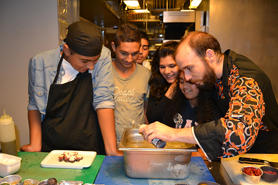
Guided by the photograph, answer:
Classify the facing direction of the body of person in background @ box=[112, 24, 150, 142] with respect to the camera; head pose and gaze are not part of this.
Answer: toward the camera

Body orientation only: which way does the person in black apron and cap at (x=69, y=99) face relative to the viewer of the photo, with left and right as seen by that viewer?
facing the viewer

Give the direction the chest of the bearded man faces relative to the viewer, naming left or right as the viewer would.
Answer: facing to the left of the viewer

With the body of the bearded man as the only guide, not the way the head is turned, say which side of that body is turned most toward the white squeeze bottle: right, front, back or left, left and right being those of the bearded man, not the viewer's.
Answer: front

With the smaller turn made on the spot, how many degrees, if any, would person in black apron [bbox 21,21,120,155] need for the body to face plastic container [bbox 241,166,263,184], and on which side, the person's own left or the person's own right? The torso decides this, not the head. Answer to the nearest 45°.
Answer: approximately 45° to the person's own left

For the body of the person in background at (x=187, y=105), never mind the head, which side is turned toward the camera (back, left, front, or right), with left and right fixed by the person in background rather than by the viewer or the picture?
front

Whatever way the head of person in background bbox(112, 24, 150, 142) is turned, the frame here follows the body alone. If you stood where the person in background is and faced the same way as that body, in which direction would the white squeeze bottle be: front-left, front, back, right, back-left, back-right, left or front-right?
front-right
